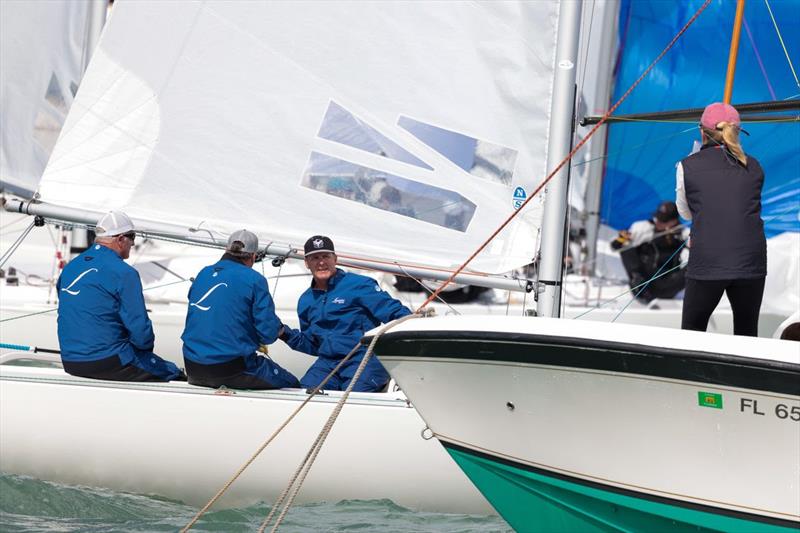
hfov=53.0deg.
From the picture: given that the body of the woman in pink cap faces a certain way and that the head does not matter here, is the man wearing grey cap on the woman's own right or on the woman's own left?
on the woman's own left

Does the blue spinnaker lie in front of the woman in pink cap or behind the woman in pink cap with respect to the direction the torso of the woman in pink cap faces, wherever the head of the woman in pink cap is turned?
in front

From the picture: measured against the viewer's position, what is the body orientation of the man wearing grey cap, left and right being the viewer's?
facing away from the viewer and to the right of the viewer

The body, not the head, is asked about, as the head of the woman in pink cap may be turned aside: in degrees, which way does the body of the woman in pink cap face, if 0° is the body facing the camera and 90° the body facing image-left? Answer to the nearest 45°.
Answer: approximately 180°

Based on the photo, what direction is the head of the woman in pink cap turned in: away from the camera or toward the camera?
away from the camera

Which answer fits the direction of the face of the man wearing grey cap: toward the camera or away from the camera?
away from the camera

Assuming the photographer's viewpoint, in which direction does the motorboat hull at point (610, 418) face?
facing to the left of the viewer

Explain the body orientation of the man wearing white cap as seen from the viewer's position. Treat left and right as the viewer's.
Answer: facing away from the viewer and to the right of the viewer

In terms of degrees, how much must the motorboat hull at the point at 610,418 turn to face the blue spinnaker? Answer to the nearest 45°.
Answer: approximately 90° to its right

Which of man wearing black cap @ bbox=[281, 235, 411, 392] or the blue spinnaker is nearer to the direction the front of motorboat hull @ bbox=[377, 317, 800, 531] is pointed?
the man wearing black cap

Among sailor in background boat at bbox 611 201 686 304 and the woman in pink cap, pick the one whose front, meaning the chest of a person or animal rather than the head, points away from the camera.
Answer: the woman in pink cap
